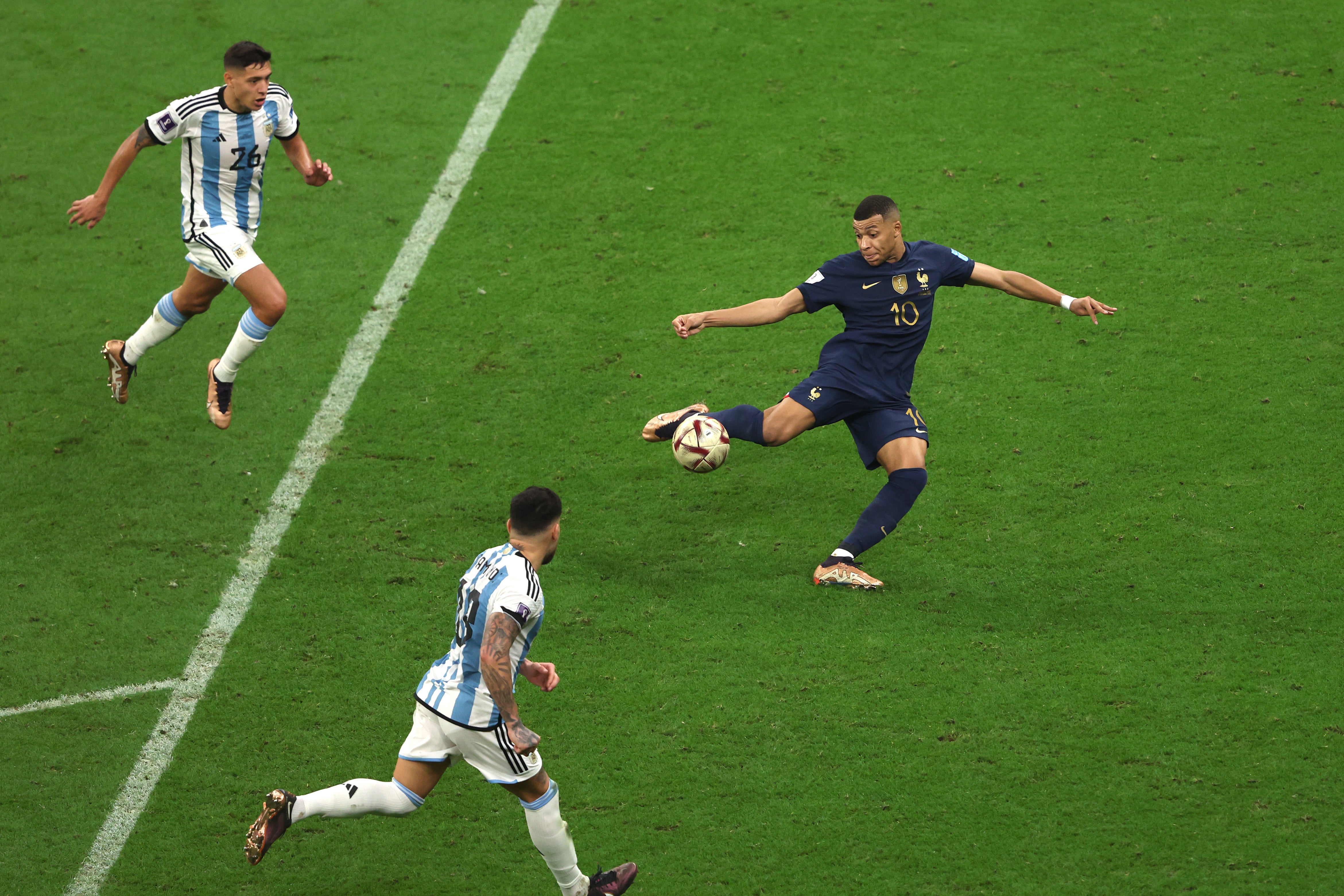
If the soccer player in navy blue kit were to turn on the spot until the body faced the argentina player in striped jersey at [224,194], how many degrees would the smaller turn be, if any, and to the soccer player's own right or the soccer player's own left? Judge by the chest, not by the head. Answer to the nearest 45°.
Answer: approximately 90° to the soccer player's own right

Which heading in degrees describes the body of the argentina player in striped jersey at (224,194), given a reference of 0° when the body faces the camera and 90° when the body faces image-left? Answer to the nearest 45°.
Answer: approximately 315°

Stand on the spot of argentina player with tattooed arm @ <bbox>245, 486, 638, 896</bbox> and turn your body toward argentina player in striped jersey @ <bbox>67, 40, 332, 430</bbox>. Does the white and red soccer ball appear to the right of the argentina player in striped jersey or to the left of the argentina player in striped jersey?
right

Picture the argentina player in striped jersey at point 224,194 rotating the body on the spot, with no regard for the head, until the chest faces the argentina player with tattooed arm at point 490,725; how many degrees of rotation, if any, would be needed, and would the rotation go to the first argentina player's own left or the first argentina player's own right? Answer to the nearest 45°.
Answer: approximately 45° to the first argentina player's own right

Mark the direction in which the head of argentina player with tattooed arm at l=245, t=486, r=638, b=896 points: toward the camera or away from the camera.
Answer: away from the camera

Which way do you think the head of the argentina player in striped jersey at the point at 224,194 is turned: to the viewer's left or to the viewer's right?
to the viewer's right

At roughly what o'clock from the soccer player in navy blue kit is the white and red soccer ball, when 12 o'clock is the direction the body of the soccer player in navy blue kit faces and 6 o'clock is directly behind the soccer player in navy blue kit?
The white and red soccer ball is roughly at 2 o'clock from the soccer player in navy blue kit.
